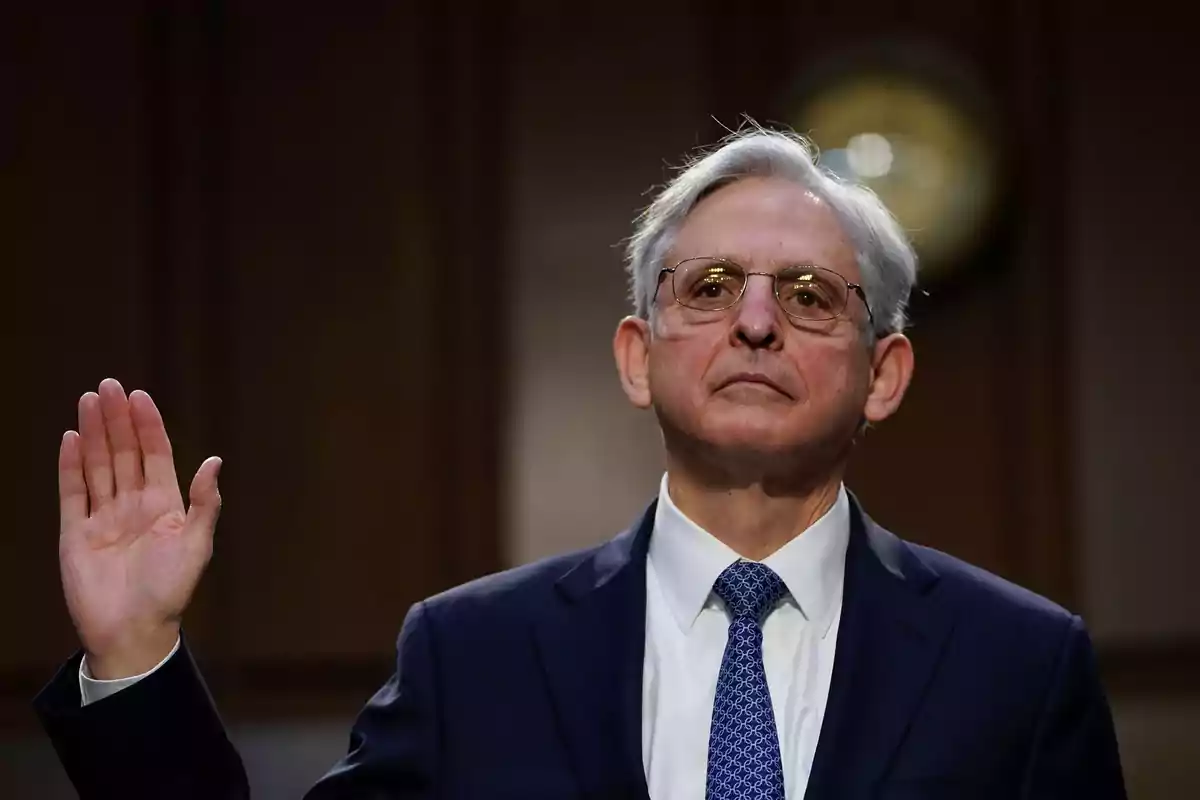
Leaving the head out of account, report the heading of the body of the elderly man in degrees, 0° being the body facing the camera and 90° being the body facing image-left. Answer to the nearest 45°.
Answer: approximately 0°
